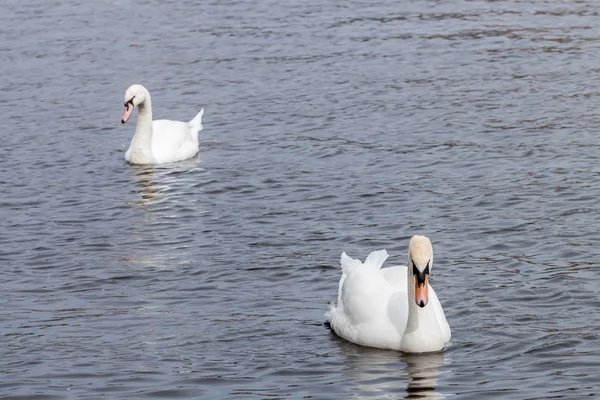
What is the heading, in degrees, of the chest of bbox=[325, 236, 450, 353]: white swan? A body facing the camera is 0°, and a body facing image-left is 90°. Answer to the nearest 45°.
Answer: approximately 315°

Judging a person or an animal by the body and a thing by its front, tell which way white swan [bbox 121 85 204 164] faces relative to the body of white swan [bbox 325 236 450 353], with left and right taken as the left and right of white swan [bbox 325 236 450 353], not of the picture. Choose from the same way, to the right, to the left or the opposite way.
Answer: to the right

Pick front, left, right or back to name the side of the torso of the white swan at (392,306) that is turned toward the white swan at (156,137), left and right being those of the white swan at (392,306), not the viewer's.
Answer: back

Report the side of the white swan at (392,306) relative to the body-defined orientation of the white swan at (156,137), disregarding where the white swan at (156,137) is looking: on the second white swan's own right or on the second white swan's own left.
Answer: on the second white swan's own left

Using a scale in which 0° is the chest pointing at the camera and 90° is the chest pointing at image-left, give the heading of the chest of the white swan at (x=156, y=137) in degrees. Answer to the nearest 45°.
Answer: approximately 45°
